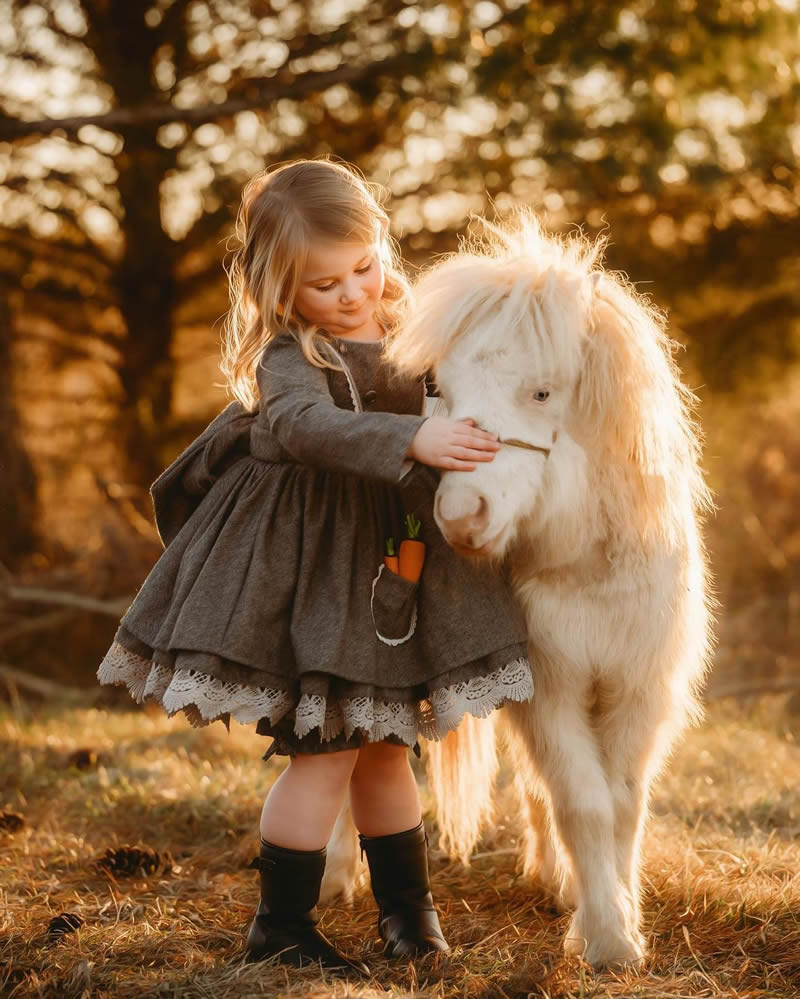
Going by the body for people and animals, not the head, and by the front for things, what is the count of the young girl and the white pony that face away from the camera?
0

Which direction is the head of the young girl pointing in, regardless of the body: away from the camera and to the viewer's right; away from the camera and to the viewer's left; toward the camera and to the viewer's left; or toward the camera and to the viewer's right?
toward the camera and to the viewer's right
